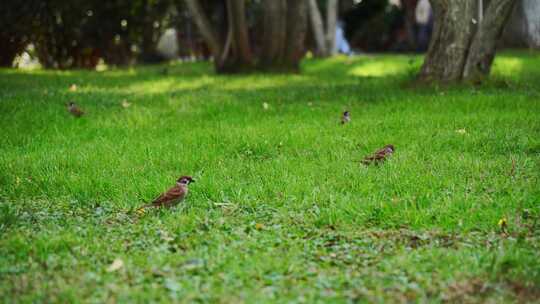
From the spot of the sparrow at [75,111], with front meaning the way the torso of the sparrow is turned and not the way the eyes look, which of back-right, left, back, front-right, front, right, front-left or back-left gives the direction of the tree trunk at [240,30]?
back-right

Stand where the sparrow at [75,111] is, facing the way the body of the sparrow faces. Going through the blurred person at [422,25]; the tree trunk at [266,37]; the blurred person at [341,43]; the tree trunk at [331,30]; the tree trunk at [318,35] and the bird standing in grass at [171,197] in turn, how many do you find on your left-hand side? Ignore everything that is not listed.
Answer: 1

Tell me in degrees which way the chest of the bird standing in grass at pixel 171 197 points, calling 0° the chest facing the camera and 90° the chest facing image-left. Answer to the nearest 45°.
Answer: approximately 270°

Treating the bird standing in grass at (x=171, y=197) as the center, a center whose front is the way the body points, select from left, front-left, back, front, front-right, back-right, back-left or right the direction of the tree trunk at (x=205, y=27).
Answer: left

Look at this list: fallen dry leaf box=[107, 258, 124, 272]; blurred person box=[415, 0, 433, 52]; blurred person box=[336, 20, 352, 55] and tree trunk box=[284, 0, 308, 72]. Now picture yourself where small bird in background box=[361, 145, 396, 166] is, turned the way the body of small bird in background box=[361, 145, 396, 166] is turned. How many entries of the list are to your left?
3

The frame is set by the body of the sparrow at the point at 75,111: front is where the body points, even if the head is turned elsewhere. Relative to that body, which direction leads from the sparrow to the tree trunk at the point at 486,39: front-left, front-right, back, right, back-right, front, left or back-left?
back

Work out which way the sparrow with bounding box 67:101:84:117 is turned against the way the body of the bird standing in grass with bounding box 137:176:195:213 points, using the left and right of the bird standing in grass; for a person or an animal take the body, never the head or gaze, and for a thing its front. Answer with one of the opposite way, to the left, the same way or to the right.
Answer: the opposite way

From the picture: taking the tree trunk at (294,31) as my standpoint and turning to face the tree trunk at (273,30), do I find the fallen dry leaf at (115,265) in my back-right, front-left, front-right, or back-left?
front-left

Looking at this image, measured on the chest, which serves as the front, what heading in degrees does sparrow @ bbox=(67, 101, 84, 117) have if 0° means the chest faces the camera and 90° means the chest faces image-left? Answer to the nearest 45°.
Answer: approximately 90°

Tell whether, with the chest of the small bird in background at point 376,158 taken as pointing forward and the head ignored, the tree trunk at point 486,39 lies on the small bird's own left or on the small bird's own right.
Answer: on the small bird's own left

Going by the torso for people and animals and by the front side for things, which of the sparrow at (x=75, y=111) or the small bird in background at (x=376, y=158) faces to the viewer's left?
the sparrow

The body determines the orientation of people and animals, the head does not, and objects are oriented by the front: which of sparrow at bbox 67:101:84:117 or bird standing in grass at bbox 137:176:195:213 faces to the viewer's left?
the sparrow

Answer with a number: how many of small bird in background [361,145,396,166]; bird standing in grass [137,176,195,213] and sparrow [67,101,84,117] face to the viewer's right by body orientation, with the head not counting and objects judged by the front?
2

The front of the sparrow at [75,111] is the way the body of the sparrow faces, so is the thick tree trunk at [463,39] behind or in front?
behind

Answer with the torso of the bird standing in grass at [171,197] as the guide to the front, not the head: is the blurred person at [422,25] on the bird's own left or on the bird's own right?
on the bird's own left

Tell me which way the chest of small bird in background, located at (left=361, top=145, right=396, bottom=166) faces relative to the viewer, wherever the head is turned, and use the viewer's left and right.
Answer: facing to the right of the viewer

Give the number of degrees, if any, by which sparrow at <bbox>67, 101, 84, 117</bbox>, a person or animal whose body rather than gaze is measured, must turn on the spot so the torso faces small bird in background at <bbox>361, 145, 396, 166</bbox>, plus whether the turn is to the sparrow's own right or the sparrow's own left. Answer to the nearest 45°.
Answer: approximately 135° to the sparrow's own left
